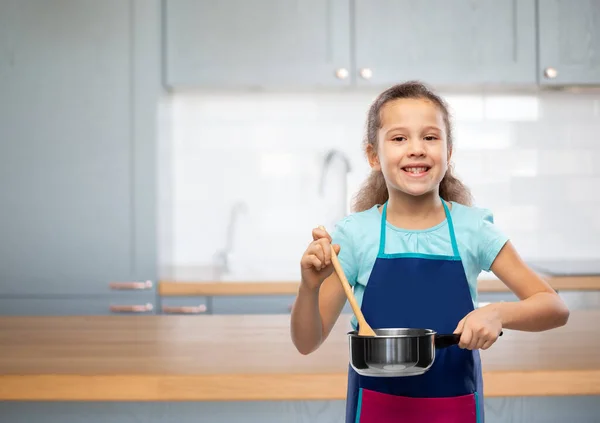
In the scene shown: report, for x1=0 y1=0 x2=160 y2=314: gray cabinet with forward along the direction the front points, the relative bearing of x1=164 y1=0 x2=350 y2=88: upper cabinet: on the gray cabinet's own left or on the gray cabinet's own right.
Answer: on the gray cabinet's own left

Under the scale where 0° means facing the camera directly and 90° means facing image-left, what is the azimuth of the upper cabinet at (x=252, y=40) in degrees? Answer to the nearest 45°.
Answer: approximately 0°

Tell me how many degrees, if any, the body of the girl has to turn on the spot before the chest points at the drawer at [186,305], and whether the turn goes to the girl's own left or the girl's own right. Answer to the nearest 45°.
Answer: approximately 135° to the girl's own right

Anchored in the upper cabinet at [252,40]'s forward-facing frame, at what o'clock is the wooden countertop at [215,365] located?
The wooden countertop is roughly at 12 o'clock from the upper cabinet.

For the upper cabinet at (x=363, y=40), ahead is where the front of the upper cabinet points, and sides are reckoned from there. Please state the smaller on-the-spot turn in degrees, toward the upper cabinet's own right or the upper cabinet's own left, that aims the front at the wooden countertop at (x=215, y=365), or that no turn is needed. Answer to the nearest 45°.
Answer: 0° — it already faces it

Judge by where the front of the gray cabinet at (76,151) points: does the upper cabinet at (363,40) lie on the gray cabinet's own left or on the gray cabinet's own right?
on the gray cabinet's own left
